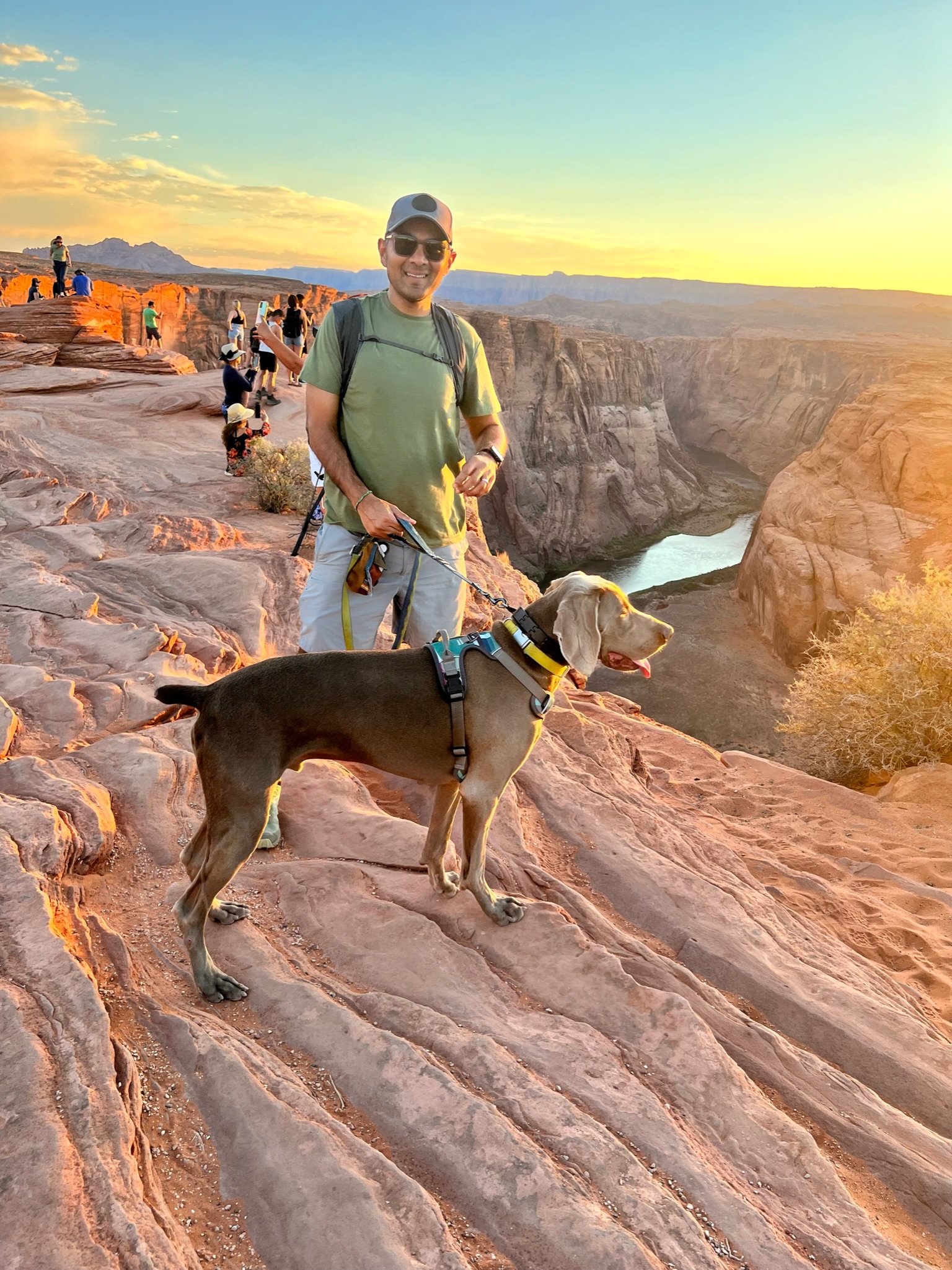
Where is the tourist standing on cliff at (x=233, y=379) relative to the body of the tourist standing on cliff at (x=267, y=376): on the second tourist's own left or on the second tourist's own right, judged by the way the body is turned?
on the second tourist's own right

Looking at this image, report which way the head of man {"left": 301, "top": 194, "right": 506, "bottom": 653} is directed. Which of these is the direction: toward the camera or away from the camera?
toward the camera

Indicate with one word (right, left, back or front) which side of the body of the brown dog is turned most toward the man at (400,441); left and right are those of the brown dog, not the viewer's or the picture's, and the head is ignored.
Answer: left

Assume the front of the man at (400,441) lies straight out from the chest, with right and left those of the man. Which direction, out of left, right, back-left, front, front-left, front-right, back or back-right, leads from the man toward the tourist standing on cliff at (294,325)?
back

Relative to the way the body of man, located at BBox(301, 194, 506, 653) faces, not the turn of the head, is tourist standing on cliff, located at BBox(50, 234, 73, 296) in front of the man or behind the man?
behind

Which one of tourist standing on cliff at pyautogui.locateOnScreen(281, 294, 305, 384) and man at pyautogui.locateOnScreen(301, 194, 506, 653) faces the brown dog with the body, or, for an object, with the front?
the man

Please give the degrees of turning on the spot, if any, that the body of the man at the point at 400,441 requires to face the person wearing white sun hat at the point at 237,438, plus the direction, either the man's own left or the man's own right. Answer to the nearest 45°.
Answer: approximately 180°
